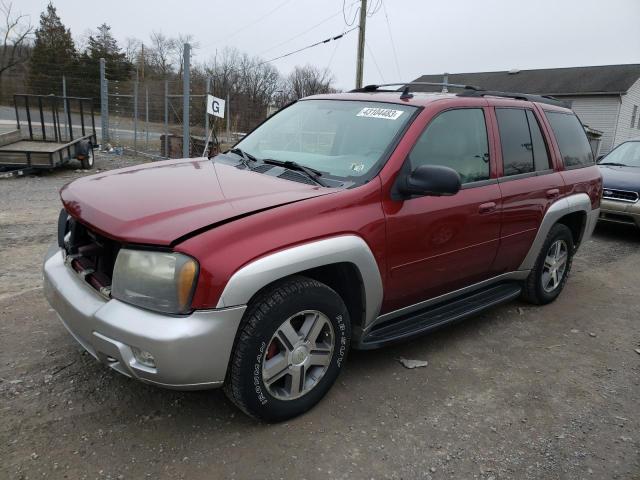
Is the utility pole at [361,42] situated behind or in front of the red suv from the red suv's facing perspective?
behind

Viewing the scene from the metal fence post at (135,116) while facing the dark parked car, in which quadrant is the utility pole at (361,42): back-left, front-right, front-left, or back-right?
front-left

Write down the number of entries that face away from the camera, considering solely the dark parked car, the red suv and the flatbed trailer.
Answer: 0

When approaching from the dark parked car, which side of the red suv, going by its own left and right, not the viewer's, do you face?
back

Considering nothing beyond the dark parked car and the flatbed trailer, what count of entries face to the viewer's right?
0

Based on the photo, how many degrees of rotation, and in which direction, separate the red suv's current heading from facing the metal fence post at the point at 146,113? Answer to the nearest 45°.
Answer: approximately 90° to its right

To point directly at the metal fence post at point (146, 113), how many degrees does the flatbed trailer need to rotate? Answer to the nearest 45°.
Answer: approximately 180°

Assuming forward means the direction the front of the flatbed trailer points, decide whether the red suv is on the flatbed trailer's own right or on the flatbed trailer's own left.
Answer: on the flatbed trailer's own left

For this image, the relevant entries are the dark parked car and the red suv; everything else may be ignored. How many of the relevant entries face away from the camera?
0

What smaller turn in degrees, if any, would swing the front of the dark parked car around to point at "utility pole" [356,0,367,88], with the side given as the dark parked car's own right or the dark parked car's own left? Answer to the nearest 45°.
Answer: approximately 90° to the dark parked car's own right

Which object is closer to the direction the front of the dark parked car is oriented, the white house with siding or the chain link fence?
the chain link fence
